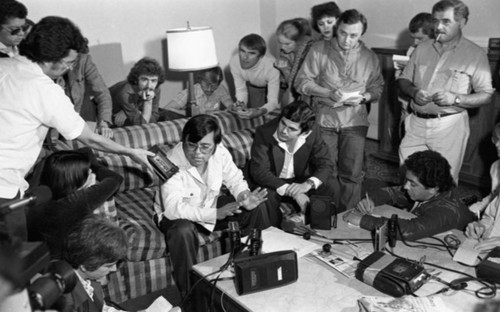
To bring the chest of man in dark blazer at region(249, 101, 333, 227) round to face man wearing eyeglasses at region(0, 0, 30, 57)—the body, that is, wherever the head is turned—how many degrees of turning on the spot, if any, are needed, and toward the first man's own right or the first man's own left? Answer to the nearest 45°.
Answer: approximately 90° to the first man's own right

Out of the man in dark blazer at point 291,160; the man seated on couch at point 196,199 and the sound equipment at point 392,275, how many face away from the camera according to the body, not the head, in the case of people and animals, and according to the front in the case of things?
0

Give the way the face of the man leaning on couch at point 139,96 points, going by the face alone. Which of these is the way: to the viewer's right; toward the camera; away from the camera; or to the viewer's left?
toward the camera

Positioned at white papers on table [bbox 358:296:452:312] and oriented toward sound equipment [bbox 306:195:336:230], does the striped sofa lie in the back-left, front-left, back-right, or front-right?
front-left

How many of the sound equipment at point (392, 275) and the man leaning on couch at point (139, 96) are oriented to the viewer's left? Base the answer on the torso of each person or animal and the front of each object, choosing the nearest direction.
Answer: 0

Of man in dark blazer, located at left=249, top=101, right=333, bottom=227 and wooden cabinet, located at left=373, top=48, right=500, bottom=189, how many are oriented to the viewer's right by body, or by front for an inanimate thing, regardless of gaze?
0

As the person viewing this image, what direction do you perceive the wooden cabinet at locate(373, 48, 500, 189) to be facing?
facing the viewer and to the left of the viewer

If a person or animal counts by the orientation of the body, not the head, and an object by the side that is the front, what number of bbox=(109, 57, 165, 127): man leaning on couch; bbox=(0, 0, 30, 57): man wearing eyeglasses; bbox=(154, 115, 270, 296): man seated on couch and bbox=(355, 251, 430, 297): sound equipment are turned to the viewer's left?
0

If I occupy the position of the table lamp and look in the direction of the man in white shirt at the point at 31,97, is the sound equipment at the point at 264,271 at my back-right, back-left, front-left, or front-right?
front-left

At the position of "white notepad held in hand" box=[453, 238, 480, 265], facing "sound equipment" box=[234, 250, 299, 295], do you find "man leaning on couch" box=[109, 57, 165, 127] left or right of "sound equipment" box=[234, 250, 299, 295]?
right

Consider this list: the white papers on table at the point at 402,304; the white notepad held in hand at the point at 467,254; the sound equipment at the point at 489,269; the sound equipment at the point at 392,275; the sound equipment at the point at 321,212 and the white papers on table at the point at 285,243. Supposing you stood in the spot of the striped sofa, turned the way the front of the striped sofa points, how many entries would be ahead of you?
6

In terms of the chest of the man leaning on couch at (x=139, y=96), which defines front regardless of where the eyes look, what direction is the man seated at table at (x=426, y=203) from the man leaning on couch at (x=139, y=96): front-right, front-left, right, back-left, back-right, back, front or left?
front

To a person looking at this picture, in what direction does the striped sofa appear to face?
facing the viewer and to the right of the viewer

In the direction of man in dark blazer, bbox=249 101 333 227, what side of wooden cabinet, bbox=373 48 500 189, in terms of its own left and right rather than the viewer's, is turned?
front

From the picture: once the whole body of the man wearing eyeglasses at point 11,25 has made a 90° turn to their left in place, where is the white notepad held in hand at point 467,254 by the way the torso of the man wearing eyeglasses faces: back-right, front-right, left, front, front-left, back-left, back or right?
right

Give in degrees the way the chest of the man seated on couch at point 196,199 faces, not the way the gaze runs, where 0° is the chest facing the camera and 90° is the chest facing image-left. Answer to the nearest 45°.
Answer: approximately 315°

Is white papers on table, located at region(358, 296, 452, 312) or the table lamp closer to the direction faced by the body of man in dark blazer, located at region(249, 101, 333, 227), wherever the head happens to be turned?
the white papers on table

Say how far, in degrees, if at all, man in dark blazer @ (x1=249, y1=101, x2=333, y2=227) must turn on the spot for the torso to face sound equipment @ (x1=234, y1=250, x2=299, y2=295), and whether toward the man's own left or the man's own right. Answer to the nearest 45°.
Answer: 0° — they already face it

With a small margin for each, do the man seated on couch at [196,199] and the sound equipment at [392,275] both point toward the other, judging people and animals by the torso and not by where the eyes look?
no

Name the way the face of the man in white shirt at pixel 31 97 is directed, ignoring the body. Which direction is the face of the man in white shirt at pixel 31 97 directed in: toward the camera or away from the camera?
away from the camera

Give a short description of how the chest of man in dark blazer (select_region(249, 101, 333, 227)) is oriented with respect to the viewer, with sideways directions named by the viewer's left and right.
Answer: facing the viewer
